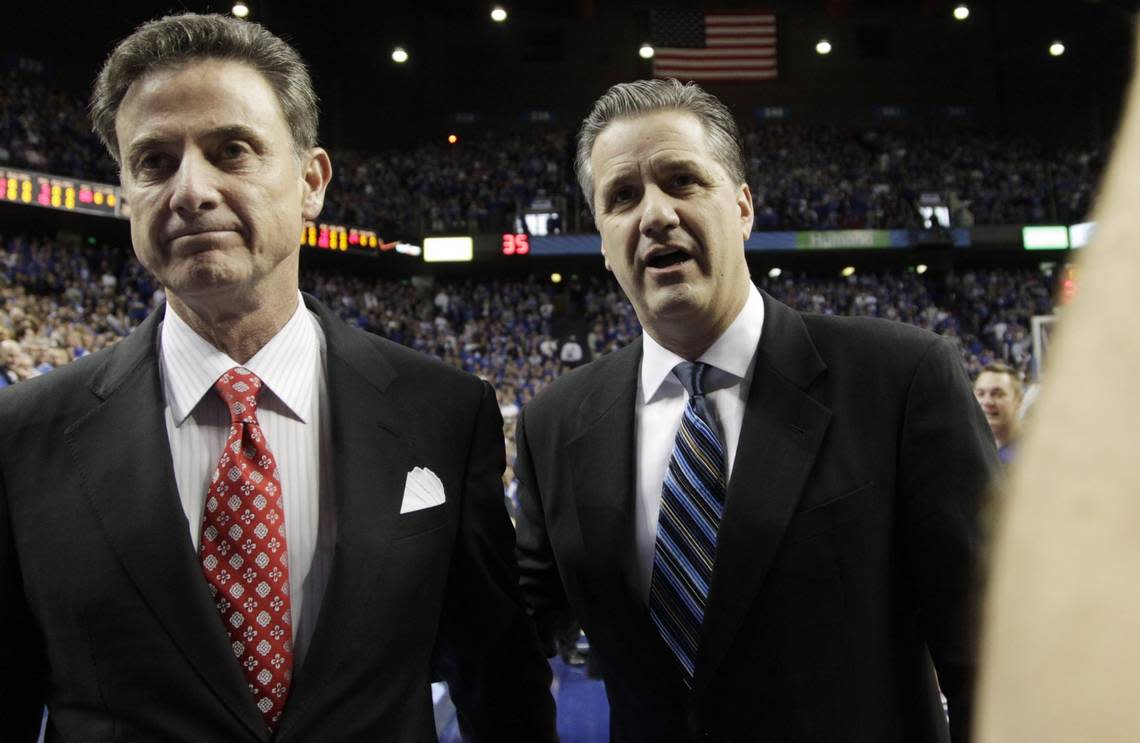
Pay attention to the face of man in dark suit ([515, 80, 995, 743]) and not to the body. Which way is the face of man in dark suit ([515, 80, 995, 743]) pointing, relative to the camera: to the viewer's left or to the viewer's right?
to the viewer's left

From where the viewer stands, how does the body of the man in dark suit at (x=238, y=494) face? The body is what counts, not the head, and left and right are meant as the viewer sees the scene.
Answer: facing the viewer

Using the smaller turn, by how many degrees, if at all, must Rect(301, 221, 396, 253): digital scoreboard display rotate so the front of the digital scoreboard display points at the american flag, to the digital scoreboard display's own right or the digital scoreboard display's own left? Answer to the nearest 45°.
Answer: approximately 45° to the digital scoreboard display's own left

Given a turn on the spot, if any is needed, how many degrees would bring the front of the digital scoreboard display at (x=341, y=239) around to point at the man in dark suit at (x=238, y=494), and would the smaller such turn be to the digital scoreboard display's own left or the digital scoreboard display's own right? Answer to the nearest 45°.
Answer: approximately 45° to the digital scoreboard display's own right

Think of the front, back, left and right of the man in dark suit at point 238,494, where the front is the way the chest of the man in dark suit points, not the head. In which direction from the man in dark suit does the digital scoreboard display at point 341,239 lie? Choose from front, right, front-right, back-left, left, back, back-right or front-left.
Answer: back

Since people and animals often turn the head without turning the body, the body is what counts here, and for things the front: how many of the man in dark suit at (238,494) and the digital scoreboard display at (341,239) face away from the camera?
0

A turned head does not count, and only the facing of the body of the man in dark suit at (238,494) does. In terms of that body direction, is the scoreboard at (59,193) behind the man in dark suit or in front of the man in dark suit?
behind

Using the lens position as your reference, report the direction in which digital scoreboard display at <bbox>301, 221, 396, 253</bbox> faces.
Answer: facing the viewer and to the right of the viewer

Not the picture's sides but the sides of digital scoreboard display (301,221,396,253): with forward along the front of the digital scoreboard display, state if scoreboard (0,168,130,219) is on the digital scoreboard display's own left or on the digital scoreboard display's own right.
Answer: on the digital scoreboard display's own right
